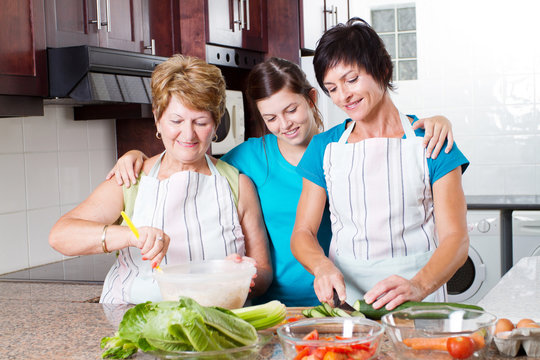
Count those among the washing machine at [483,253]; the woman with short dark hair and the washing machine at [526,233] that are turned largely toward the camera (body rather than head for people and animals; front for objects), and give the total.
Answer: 3

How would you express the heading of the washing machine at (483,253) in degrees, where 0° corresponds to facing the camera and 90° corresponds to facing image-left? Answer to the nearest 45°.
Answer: approximately 0°

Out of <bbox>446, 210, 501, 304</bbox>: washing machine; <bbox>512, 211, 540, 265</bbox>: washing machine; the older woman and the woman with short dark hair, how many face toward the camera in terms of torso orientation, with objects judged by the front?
4

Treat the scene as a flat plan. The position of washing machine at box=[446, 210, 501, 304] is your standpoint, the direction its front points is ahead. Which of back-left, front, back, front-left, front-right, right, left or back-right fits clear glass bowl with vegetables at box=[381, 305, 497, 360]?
front

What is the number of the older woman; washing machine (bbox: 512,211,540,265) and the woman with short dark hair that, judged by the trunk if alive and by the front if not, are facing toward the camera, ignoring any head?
3

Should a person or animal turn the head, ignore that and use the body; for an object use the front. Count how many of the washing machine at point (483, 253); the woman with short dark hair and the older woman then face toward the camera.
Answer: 3

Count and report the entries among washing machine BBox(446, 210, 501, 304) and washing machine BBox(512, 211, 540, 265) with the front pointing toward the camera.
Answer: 2

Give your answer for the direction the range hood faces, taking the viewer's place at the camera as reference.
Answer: facing the viewer and to the right of the viewer

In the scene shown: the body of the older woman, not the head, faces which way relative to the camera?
toward the camera

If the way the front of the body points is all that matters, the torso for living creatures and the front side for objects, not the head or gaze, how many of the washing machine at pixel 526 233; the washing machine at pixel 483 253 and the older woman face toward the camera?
3

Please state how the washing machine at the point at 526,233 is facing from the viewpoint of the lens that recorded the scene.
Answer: facing the viewer

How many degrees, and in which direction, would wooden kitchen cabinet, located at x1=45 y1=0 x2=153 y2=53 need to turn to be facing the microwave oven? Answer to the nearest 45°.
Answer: approximately 90° to its left

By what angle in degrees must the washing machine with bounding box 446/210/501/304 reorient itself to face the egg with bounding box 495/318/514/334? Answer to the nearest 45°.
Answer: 0° — it already faces it
